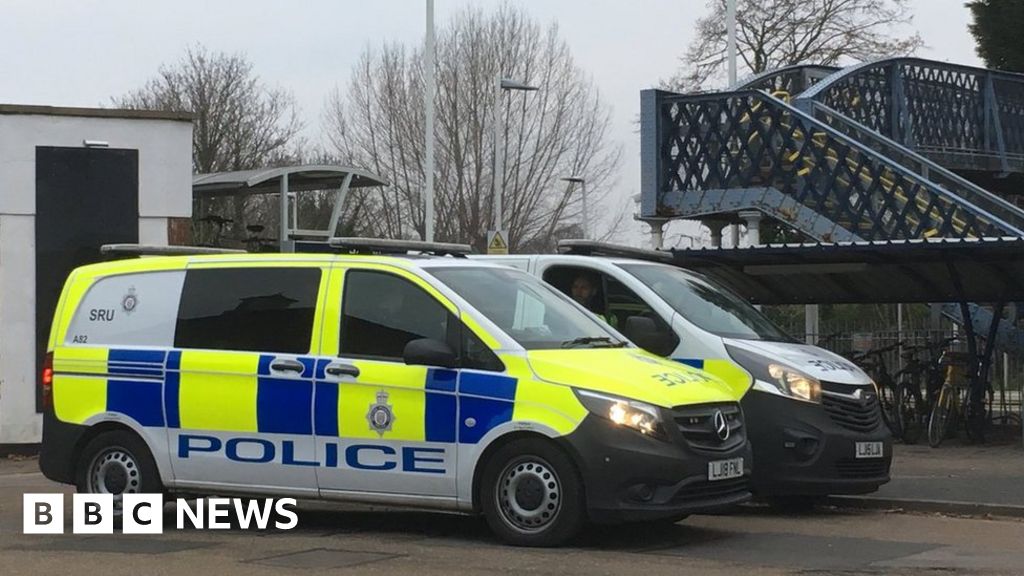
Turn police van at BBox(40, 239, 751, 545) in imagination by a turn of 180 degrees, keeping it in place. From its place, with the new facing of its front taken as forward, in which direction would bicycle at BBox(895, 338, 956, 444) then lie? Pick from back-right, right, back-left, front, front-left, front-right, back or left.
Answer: right

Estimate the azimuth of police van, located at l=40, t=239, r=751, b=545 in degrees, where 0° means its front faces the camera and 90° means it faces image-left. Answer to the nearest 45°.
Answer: approximately 315°

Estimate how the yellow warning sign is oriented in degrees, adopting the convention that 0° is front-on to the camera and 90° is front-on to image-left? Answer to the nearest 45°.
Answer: approximately 0°

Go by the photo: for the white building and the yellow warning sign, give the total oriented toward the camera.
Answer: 2

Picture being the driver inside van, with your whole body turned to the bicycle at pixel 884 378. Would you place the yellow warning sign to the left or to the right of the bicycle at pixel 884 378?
left

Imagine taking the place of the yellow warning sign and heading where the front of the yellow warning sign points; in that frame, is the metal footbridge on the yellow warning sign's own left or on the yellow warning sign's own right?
on the yellow warning sign's own left

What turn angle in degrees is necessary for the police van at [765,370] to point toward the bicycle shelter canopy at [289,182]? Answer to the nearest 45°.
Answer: approximately 180°

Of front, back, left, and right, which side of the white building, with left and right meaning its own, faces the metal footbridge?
left

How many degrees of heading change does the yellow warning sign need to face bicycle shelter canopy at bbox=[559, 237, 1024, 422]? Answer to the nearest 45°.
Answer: approximately 45° to its left

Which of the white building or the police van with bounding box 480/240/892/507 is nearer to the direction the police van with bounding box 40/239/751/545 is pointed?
the police van

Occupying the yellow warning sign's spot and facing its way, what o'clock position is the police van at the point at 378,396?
The police van is roughly at 12 o'clock from the yellow warning sign.

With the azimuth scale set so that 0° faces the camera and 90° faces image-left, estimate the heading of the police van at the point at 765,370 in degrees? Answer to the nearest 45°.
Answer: approximately 315°

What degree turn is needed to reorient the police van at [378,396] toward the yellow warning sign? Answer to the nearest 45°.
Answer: approximately 135° to its left

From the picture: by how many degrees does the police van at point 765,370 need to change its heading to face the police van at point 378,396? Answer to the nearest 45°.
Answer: approximately 90° to its right

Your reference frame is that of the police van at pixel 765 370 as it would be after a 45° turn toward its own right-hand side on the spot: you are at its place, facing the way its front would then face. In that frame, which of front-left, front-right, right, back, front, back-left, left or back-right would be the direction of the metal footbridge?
back

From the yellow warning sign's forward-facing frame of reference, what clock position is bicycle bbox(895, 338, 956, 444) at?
The bicycle is roughly at 11 o'clock from the yellow warning sign.
